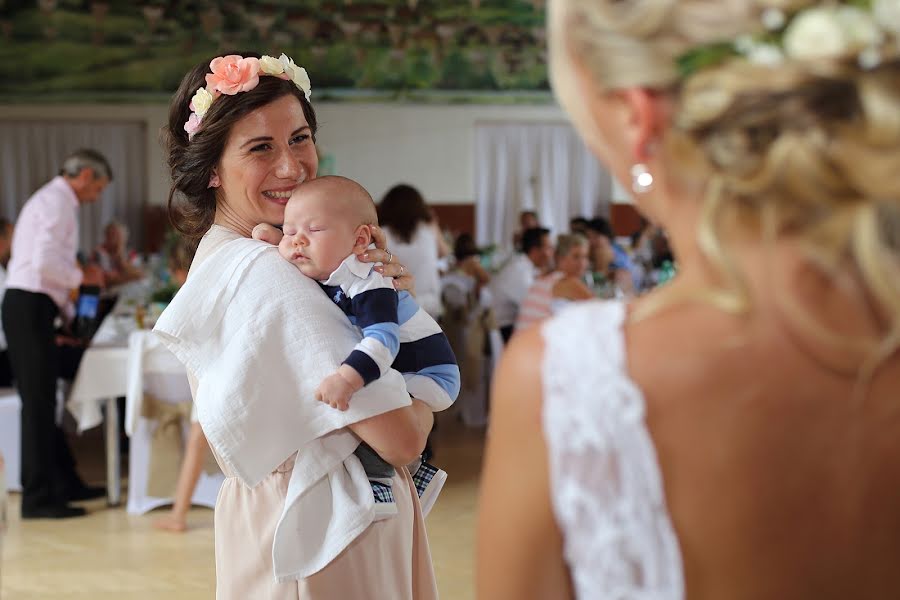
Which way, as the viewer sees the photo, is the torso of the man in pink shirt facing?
to the viewer's right

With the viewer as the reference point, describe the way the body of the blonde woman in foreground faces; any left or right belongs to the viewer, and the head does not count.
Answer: facing away from the viewer and to the left of the viewer

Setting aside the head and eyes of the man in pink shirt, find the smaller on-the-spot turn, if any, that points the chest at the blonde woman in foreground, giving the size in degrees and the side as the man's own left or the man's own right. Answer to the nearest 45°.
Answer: approximately 90° to the man's own right

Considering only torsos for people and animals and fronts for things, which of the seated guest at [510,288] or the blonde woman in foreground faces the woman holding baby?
the blonde woman in foreground

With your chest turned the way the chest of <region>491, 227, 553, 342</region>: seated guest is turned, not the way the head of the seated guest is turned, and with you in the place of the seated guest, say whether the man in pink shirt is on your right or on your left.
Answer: on your right

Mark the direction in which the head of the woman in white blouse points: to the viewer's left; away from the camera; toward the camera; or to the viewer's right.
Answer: away from the camera

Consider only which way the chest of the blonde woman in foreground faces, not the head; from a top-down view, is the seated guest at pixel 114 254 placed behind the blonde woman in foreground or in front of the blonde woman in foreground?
in front

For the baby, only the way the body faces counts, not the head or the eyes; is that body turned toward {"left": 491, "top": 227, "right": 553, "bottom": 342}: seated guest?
no

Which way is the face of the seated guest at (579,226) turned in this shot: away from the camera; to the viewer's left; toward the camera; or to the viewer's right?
toward the camera

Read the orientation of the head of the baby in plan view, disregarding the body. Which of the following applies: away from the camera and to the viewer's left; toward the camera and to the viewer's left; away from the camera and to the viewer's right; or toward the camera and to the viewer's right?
toward the camera and to the viewer's left
